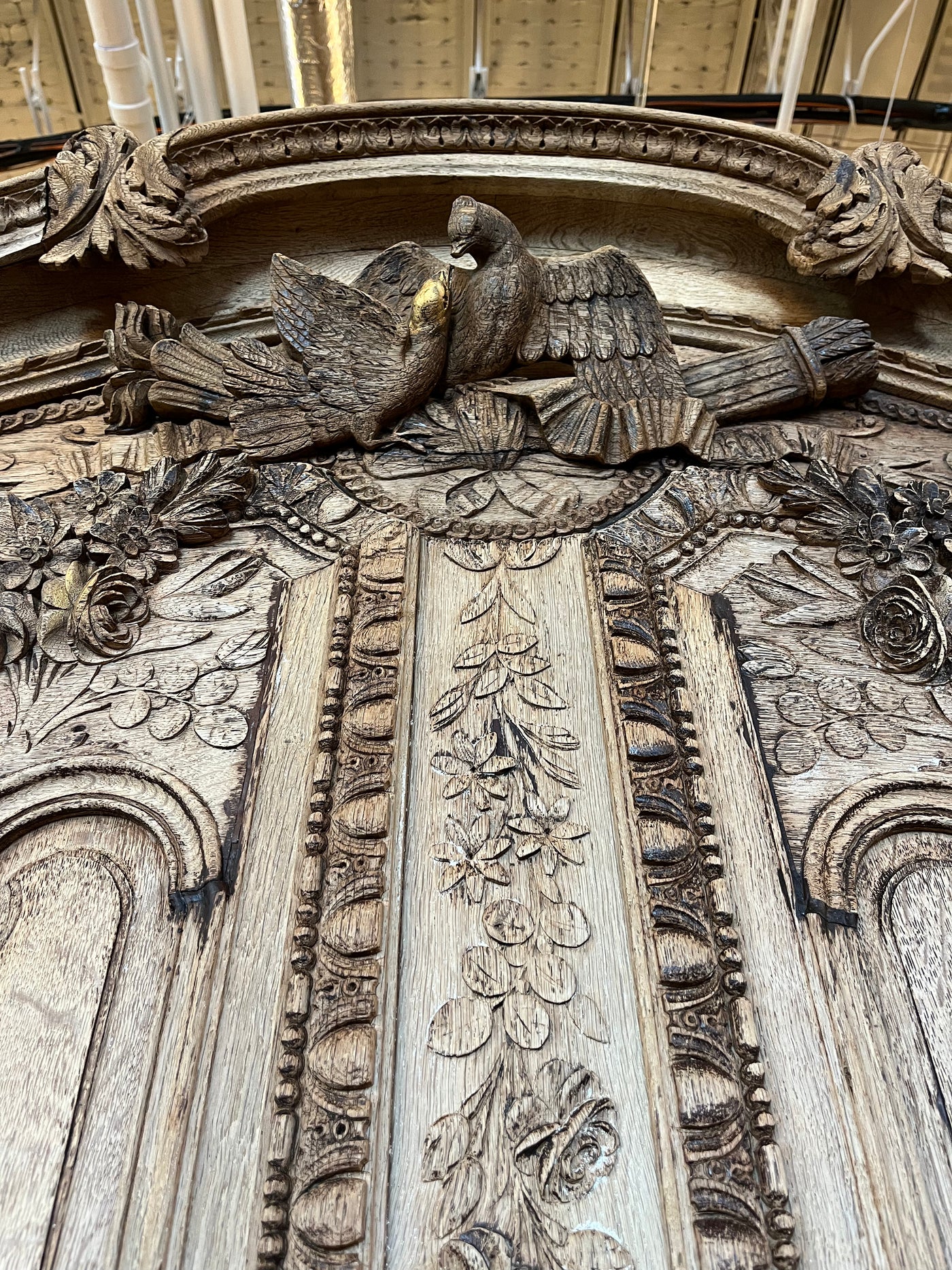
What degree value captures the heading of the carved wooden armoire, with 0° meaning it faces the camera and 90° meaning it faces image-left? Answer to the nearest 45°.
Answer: approximately 0°
